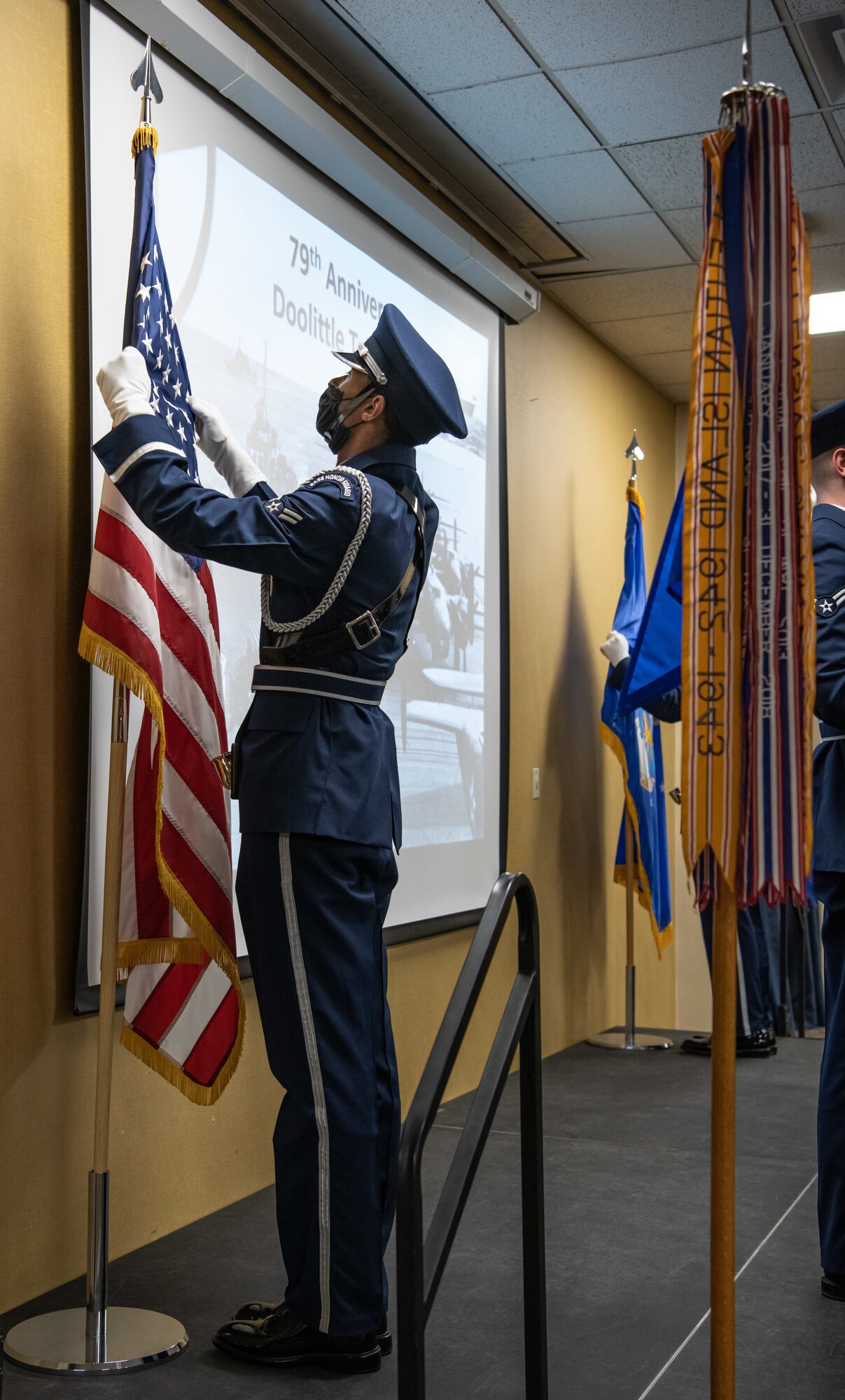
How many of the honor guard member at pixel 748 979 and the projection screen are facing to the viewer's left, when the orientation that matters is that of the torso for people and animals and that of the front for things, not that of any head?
1

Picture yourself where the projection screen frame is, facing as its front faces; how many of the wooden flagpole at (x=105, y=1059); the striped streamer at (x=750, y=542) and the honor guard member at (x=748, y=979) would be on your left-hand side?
1

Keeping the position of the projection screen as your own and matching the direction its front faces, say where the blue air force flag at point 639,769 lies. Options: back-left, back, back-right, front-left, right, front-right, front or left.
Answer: left

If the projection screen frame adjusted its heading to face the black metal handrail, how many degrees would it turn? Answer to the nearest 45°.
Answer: approximately 45° to its right

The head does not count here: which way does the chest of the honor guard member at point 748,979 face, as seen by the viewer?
to the viewer's left

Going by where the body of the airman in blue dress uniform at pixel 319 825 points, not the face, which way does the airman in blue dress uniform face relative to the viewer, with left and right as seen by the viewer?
facing to the left of the viewer

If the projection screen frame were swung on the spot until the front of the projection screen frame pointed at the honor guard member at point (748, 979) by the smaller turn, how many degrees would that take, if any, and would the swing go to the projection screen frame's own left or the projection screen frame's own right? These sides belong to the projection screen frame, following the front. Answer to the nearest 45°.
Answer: approximately 90° to the projection screen frame's own left

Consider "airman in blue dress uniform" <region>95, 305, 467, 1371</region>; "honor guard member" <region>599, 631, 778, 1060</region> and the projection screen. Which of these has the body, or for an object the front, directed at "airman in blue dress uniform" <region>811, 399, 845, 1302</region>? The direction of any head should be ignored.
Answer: the projection screen

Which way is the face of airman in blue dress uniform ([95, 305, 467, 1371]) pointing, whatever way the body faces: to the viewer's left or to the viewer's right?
to the viewer's left

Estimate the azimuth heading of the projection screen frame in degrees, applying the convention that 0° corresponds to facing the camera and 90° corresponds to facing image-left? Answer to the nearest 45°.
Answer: approximately 315°
